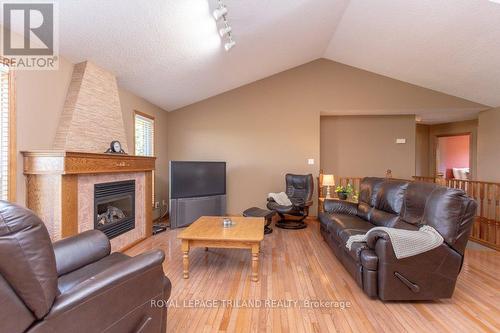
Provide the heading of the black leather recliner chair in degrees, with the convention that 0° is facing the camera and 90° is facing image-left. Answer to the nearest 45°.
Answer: approximately 45°

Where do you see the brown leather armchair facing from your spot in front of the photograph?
facing away from the viewer and to the right of the viewer

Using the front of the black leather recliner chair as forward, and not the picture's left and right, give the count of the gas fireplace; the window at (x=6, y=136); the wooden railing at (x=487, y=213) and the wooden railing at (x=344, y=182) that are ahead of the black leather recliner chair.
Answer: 2

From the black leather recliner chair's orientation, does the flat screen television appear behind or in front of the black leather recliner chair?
in front

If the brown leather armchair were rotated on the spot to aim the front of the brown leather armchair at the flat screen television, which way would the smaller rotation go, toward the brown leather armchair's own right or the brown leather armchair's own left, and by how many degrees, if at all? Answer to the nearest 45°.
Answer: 0° — it already faces it

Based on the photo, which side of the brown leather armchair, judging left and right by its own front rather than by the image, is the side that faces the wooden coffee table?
front

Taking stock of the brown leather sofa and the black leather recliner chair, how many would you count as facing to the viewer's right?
0

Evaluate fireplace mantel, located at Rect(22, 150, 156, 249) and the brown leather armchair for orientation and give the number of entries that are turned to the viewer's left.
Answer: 0
